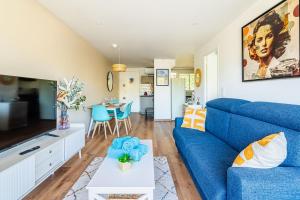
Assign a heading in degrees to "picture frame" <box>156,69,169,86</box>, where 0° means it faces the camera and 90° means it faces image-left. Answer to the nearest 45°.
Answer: approximately 0°

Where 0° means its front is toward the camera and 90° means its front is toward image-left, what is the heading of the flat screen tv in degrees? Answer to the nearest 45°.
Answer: approximately 315°

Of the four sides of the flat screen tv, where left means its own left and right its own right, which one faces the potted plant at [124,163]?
front

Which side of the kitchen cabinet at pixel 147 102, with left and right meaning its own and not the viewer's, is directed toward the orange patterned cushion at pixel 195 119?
front

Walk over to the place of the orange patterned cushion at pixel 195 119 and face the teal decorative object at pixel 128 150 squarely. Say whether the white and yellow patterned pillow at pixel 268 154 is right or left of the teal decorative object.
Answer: left

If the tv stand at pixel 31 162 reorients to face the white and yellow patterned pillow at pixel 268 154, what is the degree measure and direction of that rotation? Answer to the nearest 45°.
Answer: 0° — it already faces it

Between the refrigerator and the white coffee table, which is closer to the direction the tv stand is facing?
the white coffee table

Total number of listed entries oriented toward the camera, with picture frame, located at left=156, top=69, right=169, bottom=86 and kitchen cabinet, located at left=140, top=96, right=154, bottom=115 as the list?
2

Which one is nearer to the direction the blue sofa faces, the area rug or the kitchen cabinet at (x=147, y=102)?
the area rug

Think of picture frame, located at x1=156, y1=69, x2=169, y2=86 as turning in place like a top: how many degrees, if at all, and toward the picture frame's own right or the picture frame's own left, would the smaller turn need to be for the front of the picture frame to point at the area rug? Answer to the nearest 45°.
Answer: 0° — it already faces it

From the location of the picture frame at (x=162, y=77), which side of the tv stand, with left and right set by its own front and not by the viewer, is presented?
left

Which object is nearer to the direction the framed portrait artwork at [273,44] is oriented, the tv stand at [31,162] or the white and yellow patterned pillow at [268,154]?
the tv stand
